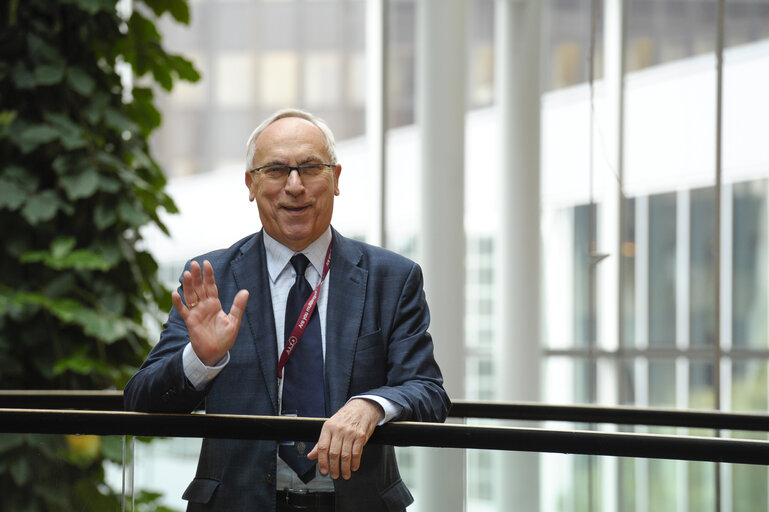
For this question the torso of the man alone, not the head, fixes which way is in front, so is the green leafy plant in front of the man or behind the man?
behind

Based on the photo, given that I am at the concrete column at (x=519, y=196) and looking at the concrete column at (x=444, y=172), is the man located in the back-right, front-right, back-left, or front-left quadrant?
front-left

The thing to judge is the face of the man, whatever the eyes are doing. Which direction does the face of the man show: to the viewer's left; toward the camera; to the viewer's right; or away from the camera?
toward the camera

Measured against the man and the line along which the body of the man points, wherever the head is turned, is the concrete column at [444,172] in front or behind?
behind

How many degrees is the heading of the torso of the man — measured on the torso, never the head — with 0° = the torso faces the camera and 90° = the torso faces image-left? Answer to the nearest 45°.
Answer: approximately 0°

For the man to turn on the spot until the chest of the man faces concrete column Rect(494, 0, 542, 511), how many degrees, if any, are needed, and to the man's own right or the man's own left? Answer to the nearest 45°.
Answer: approximately 180°
